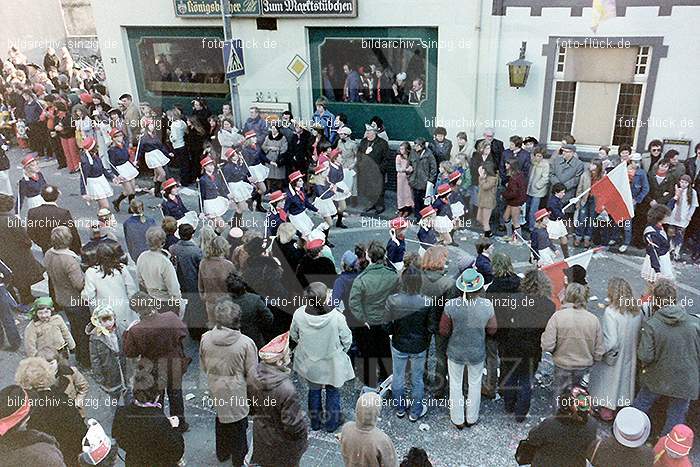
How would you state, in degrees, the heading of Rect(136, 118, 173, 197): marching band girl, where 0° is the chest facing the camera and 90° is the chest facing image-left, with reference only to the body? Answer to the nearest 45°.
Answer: approximately 315°

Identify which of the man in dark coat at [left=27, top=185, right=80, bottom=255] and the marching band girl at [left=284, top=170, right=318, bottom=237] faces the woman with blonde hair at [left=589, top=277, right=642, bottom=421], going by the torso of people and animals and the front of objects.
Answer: the marching band girl

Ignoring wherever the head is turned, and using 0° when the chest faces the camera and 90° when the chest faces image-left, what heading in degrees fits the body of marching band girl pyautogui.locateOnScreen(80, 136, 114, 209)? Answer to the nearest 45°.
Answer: approximately 315°

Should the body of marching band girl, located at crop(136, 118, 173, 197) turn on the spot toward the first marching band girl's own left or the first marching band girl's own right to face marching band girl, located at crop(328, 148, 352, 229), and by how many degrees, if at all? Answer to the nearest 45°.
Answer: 0° — they already face them

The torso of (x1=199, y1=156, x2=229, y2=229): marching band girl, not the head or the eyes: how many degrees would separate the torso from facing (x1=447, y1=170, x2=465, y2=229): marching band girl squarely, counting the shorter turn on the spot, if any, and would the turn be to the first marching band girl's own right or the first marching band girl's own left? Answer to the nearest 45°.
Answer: approximately 45° to the first marching band girl's own left

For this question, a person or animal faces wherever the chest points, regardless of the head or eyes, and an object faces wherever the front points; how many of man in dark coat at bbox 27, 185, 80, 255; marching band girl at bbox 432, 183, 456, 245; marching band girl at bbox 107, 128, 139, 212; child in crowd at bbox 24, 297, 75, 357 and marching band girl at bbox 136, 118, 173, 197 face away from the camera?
1

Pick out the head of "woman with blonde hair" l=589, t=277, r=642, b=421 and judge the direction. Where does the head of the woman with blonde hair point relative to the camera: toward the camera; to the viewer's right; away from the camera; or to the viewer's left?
away from the camera

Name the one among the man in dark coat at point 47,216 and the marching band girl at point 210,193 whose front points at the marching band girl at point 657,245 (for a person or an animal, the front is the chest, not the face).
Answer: the marching band girl at point 210,193

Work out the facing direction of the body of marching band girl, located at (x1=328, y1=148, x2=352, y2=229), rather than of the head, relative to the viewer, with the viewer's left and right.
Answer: facing to the right of the viewer

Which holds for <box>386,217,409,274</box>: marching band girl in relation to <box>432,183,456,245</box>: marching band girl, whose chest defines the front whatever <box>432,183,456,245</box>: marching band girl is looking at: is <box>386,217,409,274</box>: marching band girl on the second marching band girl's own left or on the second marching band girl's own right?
on the second marching band girl's own right

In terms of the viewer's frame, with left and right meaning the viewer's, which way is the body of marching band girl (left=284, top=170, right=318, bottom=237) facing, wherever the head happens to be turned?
facing the viewer and to the right of the viewer

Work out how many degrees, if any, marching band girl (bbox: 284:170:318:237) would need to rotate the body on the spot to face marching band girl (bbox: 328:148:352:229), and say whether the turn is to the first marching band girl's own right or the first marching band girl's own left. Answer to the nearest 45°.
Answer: approximately 90° to the first marching band girl's own left

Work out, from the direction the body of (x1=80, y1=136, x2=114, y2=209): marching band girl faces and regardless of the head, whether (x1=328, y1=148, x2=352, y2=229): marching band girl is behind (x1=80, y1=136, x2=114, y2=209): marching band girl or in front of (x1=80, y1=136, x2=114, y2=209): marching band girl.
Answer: in front

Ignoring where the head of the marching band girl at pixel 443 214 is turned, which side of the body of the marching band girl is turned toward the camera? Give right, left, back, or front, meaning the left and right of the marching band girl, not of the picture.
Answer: right
